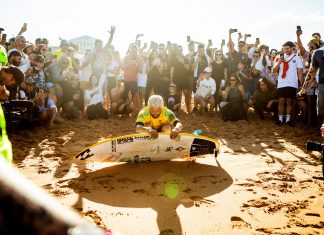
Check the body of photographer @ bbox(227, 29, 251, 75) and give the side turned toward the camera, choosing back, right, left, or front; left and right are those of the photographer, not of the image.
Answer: front

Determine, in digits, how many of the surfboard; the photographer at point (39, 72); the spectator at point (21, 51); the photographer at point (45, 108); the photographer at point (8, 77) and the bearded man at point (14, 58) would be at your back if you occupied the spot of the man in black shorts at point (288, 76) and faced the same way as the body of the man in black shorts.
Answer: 0

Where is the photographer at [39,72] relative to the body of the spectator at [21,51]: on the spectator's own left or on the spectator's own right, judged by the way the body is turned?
on the spectator's own left

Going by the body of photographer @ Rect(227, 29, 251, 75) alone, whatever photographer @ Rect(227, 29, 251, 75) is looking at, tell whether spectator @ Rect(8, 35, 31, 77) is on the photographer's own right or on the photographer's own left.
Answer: on the photographer's own right

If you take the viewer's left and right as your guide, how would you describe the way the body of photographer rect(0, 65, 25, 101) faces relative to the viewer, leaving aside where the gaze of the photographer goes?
facing to the right of the viewer

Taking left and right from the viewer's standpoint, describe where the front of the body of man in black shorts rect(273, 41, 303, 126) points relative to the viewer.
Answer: facing the viewer and to the left of the viewer

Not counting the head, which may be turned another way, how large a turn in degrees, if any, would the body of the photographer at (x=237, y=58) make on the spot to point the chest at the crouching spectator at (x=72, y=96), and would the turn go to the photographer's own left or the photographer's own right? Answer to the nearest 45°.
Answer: approximately 90° to the photographer's own right

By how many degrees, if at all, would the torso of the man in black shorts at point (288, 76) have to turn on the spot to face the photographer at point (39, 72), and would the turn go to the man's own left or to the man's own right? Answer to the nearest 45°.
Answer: approximately 45° to the man's own right

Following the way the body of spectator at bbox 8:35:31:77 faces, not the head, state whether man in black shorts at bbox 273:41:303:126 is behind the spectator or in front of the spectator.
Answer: in front

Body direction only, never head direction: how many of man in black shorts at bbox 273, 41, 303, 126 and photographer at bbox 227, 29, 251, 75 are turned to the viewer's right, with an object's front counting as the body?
0

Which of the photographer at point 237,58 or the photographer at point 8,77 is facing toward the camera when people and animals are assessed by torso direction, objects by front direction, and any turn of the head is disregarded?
the photographer at point 237,58

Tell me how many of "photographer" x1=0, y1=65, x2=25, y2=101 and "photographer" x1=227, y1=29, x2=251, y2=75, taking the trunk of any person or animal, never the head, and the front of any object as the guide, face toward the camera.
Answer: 1

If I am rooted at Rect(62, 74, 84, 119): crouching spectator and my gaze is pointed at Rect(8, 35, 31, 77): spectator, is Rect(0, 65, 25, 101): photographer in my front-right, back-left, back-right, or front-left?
front-left

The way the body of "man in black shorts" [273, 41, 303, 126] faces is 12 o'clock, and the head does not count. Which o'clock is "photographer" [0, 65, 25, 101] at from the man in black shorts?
The photographer is roughly at 2 o'clock from the man in black shorts.

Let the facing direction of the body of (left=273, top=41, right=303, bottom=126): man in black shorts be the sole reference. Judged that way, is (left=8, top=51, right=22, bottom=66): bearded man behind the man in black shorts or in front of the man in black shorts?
in front

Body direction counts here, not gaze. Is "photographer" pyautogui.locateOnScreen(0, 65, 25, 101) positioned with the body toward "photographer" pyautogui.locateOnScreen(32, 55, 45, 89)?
no

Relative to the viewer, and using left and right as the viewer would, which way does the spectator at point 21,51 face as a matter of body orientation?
facing the viewer and to the right of the viewer

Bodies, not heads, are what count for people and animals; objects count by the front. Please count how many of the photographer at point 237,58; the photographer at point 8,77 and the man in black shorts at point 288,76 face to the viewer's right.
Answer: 1
